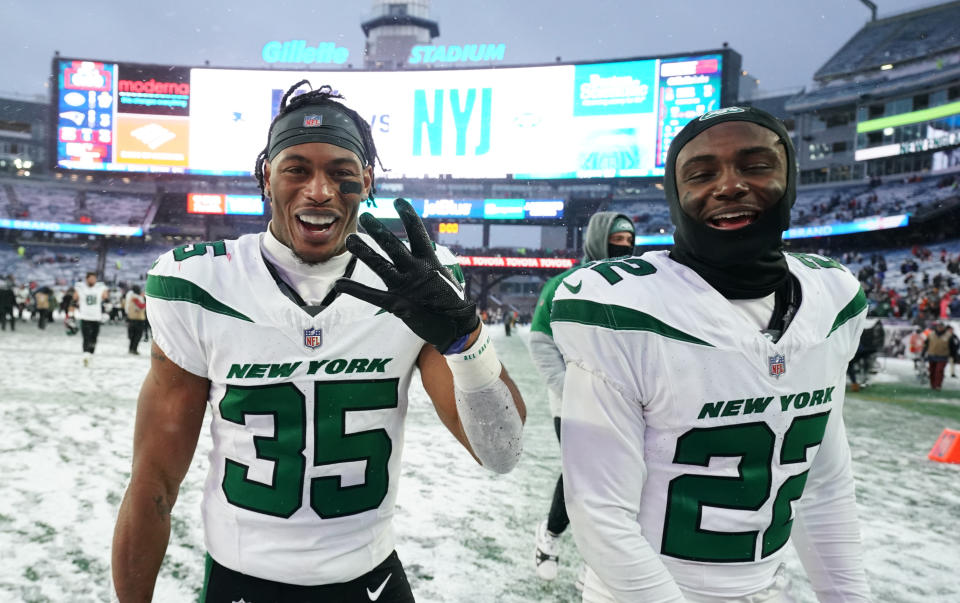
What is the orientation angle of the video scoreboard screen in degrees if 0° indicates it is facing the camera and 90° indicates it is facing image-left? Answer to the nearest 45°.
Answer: approximately 0°

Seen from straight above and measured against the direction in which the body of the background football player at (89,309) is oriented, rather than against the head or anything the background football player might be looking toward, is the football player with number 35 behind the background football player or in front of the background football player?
in front

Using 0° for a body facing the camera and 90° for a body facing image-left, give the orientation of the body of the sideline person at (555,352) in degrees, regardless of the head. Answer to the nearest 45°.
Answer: approximately 315°

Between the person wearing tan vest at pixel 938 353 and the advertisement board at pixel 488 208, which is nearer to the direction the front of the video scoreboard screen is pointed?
the person wearing tan vest

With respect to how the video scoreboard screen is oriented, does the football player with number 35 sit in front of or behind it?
in front

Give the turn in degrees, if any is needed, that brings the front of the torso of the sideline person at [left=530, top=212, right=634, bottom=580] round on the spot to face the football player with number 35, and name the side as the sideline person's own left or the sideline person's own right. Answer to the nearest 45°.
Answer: approximately 45° to the sideline person's own right

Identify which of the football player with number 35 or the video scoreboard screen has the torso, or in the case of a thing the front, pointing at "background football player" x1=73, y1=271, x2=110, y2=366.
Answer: the video scoreboard screen

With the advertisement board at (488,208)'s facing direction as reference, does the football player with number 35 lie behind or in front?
in front

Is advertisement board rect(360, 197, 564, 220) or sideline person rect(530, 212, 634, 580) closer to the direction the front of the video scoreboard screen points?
the sideline person

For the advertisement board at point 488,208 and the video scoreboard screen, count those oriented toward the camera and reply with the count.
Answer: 2

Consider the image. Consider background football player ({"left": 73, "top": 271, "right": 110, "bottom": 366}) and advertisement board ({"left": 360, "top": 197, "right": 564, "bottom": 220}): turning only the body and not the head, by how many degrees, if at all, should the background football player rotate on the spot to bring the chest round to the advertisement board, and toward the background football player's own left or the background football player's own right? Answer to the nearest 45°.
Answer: approximately 135° to the background football player's own left

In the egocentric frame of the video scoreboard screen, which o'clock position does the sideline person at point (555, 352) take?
The sideline person is roughly at 12 o'clock from the video scoreboard screen.
